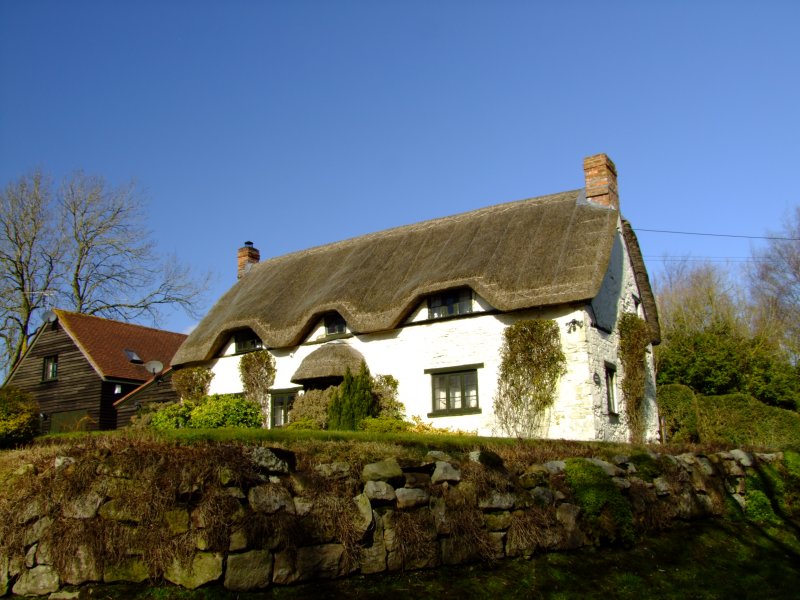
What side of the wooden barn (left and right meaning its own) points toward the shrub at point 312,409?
left

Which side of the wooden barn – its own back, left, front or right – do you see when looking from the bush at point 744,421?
left

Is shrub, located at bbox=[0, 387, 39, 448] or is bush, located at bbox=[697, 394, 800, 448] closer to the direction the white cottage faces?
the shrub

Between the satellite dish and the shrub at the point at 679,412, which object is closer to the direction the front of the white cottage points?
the satellite dish

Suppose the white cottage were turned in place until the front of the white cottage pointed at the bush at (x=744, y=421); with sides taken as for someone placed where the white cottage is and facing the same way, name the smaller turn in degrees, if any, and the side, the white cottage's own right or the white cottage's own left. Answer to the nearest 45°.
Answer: approximately 135° to the white cottage's own left

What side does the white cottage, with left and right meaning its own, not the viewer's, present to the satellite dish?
right

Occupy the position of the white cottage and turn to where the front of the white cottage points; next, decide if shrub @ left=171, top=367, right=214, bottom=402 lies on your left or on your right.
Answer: on your right

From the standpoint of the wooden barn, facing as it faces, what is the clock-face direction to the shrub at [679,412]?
The shrub is roughly at 9 o'clock from the wooden barn.

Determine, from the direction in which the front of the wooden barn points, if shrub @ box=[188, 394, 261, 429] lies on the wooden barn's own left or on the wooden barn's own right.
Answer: on the wooden barn's own left

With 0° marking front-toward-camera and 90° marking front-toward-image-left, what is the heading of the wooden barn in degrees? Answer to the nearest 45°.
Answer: approximately 45°

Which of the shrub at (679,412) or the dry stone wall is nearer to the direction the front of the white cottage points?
the dry stone wall

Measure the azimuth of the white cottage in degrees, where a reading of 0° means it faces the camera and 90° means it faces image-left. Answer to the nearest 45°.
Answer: approximately 45°

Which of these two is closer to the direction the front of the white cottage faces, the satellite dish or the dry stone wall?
the dry stone wall
